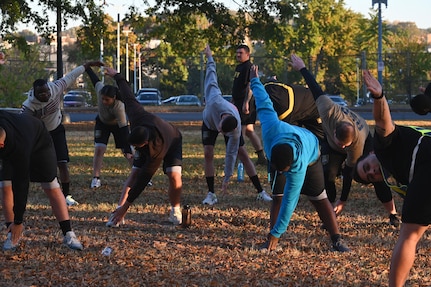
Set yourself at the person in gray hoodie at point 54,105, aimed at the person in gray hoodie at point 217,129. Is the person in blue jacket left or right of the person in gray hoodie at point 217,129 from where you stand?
right

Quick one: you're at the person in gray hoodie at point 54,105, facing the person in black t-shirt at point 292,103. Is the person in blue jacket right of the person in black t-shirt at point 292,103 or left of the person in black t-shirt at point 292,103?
right

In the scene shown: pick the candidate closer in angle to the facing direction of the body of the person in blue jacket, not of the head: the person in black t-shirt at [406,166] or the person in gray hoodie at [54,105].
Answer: the person in black t-shirt

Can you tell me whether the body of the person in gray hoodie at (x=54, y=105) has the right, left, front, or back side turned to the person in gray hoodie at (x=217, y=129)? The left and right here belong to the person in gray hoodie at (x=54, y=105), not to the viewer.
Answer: left

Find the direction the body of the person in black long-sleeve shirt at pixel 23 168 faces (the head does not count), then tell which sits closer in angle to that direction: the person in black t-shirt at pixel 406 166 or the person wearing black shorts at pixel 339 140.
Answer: the person in black t-shirt

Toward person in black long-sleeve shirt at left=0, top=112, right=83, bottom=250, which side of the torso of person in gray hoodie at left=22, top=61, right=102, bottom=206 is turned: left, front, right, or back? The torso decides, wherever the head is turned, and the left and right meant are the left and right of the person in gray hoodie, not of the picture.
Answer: front

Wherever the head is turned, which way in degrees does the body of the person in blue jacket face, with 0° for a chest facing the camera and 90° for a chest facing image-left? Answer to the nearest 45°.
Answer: approximately 0°

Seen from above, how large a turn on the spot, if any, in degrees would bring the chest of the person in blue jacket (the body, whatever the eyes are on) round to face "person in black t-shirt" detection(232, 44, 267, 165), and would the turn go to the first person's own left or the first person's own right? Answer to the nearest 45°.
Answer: approximately 180°

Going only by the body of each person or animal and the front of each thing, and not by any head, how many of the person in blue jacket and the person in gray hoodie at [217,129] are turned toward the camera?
2

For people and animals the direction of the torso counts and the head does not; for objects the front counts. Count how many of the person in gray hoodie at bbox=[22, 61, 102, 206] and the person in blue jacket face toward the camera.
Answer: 2

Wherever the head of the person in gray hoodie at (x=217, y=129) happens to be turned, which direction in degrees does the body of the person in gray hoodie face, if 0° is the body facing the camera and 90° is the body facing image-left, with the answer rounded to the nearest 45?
approximately 0°
